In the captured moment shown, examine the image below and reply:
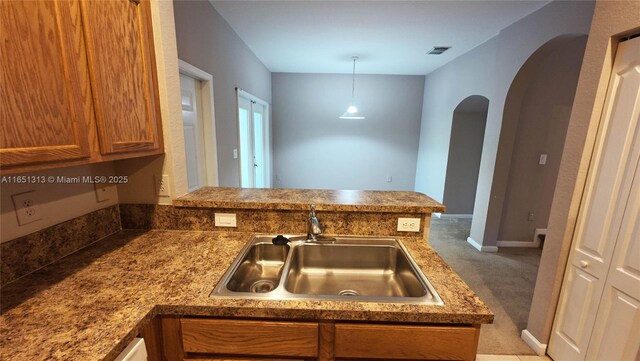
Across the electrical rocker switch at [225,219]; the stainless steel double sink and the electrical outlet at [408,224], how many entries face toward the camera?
3

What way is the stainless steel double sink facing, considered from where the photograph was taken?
facing the viewer

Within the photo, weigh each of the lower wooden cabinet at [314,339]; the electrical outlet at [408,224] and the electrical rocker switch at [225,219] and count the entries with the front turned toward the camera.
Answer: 3

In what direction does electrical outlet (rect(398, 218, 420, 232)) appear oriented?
toward the camera

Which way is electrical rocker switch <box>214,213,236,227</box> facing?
toward the camera

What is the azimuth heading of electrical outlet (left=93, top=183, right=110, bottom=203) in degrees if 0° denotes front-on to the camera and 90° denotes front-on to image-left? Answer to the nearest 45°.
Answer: approximately 315°

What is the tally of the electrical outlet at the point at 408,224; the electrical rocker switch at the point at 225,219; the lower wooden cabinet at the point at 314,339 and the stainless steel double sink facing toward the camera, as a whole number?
4

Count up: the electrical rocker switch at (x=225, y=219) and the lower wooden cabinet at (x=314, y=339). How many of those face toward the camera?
2

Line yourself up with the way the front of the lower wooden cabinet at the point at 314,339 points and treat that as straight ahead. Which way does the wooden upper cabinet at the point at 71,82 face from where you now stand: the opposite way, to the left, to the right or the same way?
to the left

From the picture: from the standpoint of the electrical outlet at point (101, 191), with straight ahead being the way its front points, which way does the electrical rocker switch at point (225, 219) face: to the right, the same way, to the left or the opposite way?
to the right
